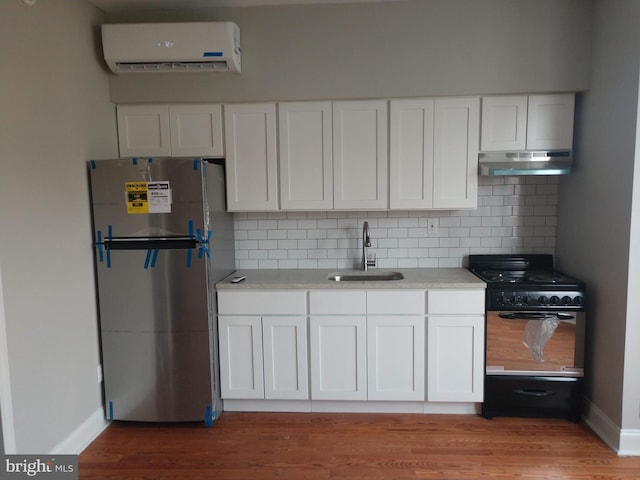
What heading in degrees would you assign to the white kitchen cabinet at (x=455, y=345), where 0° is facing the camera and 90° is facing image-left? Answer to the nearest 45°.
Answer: approximately 0°

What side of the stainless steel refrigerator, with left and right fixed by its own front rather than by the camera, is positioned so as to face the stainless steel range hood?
left

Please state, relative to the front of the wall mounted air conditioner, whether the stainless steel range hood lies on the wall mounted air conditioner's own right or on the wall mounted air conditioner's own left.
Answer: on the wall mounted air conditioner's own left

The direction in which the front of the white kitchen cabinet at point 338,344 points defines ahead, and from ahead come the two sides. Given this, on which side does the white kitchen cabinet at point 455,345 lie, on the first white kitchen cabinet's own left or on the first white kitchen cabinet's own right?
on the first white kitchen cabinet's own left

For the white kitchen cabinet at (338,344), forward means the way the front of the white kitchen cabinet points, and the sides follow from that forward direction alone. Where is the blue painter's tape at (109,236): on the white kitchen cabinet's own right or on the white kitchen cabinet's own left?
on the white kitchen cabinet's own right

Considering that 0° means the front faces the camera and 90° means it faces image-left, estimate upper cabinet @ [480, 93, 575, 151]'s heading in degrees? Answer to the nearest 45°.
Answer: approximately 0°
